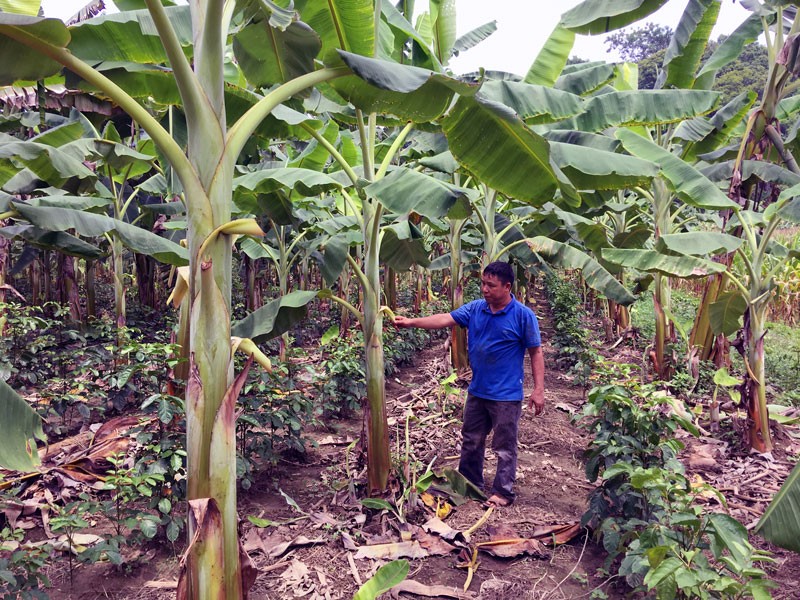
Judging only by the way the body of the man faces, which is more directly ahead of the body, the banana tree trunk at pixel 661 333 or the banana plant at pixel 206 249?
the banana plant

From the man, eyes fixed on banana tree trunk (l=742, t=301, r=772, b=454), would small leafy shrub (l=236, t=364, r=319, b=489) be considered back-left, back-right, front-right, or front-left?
back-left

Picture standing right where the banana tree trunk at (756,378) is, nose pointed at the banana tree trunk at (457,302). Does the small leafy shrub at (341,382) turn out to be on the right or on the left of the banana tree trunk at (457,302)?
left

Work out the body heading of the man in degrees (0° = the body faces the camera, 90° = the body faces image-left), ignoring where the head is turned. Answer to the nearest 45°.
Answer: approximately 45°

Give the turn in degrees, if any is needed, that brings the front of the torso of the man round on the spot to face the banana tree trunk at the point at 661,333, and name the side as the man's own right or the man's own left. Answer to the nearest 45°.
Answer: approximately 180°

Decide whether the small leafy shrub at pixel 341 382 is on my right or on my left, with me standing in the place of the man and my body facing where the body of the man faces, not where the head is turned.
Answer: on my right

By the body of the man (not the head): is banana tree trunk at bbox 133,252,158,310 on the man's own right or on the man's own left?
on the man's own right

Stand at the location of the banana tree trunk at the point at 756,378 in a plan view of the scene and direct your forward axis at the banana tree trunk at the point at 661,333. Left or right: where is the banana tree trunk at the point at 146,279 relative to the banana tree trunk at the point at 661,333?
left

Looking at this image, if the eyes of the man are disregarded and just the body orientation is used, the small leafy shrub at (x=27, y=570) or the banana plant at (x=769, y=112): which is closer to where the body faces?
the small leafy shrub

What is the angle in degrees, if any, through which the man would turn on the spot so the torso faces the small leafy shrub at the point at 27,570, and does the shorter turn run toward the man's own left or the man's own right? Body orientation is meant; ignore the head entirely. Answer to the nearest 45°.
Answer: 0° — they already face it
